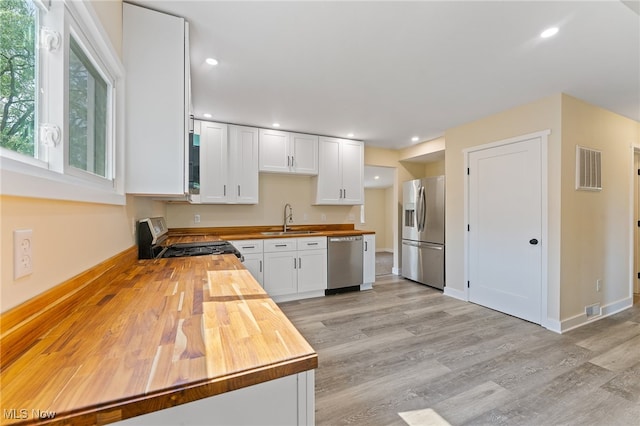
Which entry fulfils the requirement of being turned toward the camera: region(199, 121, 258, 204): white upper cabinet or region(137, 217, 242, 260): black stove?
the white upper cabinet

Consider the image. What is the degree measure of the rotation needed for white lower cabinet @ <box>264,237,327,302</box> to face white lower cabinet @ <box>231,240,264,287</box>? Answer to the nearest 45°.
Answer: approximately 90° to its right

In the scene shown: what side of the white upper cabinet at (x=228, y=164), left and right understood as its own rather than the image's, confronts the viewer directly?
front

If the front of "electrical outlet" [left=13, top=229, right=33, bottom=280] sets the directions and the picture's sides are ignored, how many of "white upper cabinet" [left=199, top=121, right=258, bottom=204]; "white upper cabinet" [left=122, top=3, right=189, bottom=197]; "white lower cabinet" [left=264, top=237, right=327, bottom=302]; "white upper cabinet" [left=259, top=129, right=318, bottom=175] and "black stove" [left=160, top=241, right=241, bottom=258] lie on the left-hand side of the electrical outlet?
5

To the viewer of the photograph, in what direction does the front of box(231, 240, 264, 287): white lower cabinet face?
facing the viewer

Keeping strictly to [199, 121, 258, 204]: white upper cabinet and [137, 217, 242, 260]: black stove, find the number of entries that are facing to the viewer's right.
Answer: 1

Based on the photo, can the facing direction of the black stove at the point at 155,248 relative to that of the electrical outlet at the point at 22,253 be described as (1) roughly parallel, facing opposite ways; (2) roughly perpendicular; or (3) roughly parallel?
roughly parallel

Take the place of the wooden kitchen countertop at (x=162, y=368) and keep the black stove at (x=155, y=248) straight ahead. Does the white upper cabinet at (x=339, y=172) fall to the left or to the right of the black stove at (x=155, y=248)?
right

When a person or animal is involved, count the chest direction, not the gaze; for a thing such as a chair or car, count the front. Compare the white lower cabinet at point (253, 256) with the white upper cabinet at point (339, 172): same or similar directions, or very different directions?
same or similar directions

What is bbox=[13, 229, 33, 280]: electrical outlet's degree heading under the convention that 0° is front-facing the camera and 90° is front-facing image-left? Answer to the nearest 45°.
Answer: approximately 315°

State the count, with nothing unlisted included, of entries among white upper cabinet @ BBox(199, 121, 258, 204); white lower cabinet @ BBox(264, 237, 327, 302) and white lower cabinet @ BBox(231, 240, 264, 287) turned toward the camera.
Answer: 3

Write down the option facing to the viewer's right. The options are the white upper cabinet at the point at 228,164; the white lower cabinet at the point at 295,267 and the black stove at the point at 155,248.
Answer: the black stove

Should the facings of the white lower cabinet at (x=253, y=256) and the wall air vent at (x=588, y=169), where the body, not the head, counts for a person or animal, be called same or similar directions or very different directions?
same or similar directions

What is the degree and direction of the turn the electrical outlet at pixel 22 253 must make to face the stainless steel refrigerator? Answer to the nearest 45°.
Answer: approximately 45° to its left

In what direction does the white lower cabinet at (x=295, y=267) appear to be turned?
toward the camera

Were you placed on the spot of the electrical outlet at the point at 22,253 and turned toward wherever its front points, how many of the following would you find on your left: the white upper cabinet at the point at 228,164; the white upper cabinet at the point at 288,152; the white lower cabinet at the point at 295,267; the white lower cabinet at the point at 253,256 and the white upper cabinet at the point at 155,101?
5

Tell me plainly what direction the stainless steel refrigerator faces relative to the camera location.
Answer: facing the viewer and to the left of the viewer
